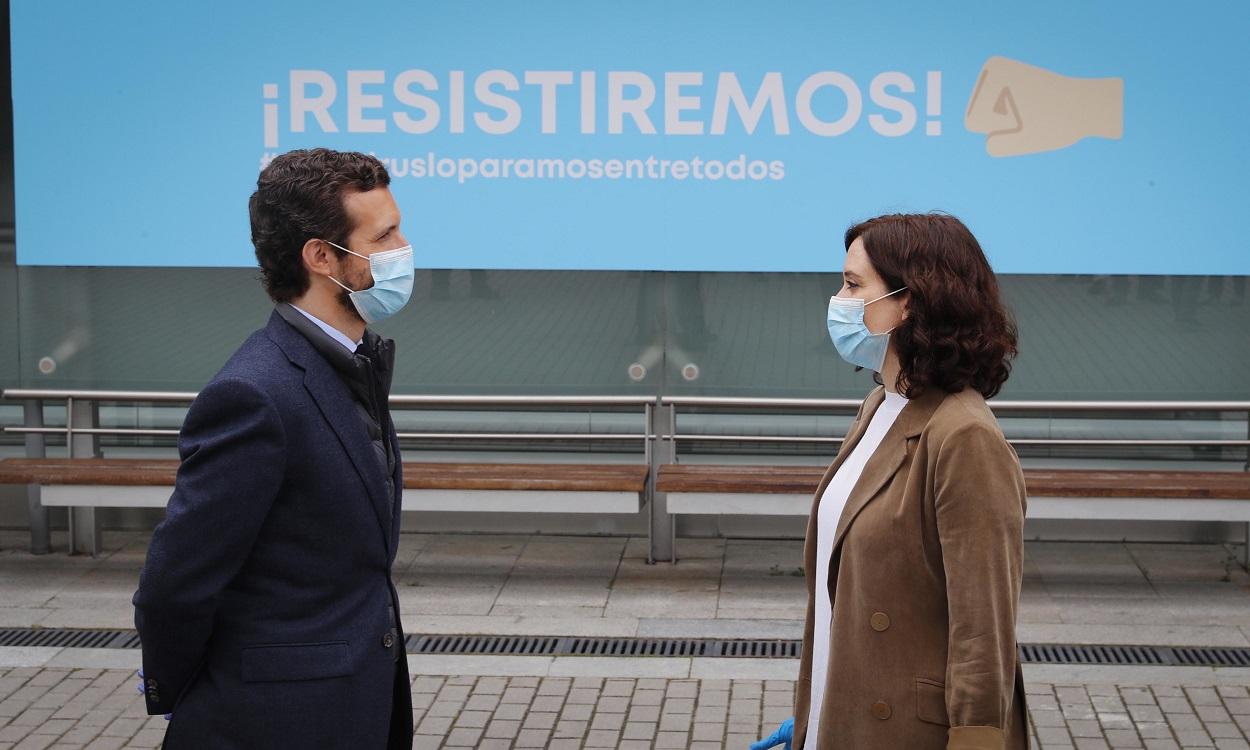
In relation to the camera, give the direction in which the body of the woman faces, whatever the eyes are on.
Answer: to the viewer's left

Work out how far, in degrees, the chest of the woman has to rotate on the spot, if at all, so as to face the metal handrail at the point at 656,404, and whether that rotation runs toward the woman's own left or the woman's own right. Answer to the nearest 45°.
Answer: approximately 90° to the woman's own right

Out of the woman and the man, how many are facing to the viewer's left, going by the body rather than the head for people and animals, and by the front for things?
1

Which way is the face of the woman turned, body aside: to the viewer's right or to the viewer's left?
to the viewer's left

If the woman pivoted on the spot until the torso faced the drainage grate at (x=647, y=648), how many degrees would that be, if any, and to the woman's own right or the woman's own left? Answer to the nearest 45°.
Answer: approximately 90° to the woman's own right

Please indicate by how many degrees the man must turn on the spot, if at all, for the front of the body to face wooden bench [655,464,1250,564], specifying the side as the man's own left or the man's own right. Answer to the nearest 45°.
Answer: approximately 45° to the man's own left

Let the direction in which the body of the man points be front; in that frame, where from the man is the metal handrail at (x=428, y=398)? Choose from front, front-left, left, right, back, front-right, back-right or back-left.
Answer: left

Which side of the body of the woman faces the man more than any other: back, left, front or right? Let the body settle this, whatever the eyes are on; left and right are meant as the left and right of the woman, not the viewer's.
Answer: front

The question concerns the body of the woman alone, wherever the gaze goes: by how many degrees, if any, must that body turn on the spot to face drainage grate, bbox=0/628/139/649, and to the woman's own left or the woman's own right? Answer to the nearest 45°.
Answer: approximately 45° to the woman's own right

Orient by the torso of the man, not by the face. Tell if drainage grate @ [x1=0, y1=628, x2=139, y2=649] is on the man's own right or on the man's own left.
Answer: on the man's own left

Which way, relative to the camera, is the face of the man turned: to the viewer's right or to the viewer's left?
to the viewer's right

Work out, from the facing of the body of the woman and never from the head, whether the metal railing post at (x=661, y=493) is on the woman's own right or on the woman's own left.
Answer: on the woman's own right

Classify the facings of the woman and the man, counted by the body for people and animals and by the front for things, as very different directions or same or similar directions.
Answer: very different directions

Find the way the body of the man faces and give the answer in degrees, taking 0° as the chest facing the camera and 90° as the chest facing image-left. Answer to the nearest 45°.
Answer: approximately 270°
